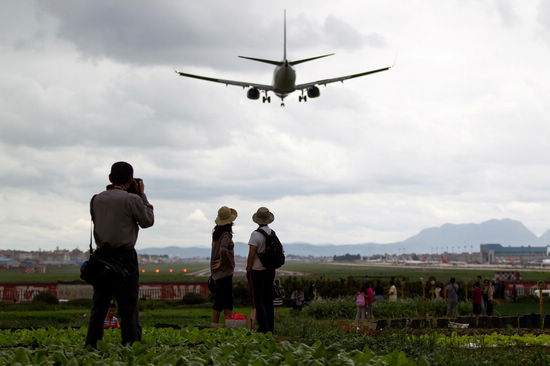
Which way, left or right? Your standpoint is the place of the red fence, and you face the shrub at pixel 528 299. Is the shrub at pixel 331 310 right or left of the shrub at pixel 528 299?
right

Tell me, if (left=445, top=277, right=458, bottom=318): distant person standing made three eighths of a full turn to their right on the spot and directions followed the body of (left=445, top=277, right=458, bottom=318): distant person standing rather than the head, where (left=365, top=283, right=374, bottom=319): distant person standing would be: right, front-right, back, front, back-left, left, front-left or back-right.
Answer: right

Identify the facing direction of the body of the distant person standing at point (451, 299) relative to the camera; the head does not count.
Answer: away from the camera

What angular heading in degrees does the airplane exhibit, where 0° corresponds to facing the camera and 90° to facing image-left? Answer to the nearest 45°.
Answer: approximately 180°

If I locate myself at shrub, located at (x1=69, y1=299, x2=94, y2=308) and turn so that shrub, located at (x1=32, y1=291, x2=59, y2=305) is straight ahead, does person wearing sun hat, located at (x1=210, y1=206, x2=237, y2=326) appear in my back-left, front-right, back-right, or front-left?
back-left

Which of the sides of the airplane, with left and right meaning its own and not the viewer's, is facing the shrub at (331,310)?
back

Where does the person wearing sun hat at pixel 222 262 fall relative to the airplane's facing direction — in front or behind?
behind

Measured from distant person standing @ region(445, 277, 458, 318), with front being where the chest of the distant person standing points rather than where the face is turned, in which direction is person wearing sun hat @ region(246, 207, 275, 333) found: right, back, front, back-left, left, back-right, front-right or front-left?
back
